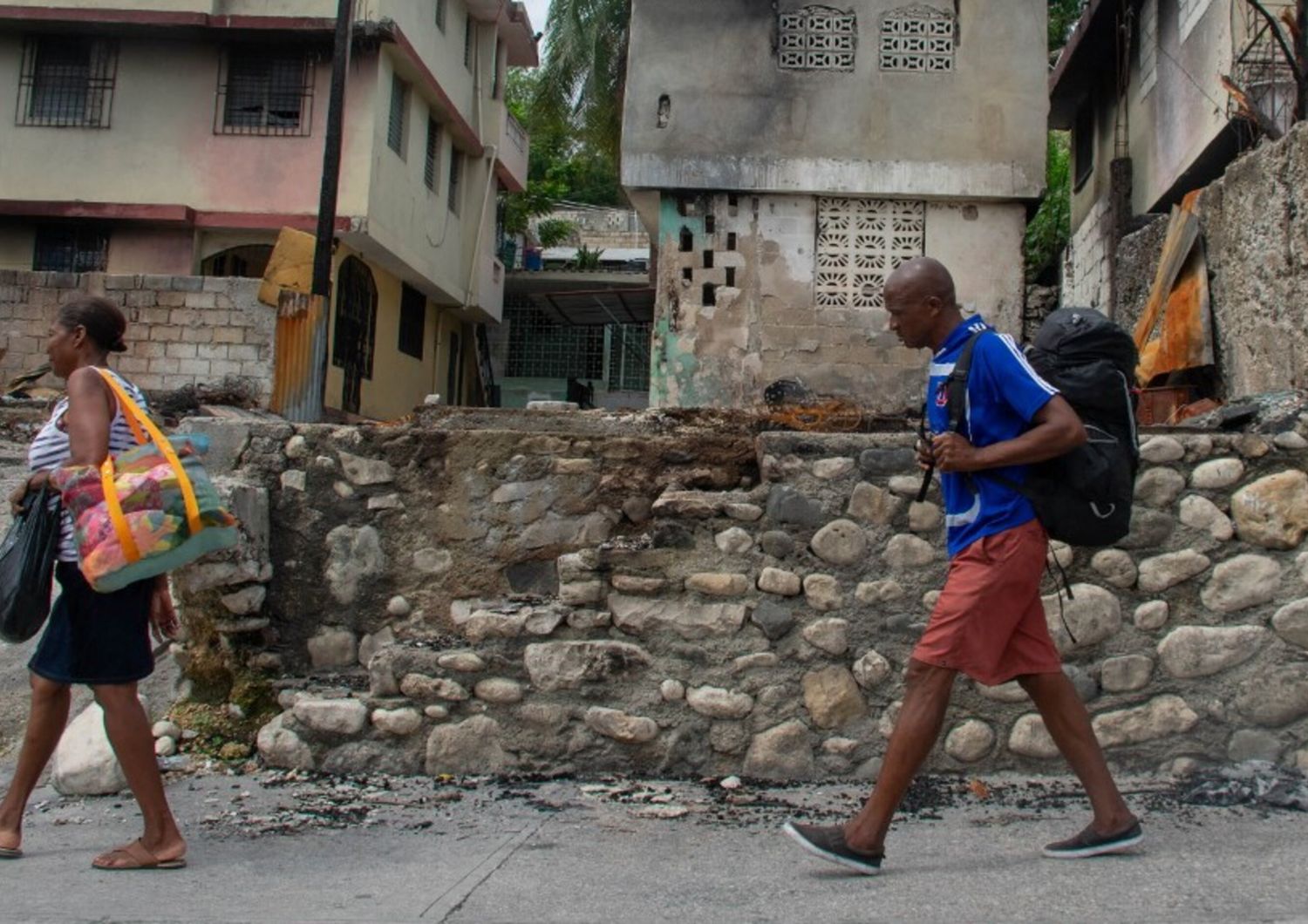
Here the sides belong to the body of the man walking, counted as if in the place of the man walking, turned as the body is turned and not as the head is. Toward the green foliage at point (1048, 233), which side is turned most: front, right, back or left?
right

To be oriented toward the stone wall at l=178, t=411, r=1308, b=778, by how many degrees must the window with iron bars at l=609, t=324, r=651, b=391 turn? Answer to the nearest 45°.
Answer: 0° — it already faces it

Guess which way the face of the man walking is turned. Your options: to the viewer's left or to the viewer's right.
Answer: to the viewer's left

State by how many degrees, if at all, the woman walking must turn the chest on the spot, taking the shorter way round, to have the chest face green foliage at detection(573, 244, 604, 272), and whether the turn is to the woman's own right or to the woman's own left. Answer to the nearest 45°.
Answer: approximately 135° to the woman's own right

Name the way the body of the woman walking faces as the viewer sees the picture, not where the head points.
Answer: to the viewer's left

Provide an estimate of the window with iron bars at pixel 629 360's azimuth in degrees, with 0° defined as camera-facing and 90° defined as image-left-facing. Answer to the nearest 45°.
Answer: approximately 0°

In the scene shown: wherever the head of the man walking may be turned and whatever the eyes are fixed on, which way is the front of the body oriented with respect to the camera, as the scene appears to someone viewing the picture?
to the viewer's left

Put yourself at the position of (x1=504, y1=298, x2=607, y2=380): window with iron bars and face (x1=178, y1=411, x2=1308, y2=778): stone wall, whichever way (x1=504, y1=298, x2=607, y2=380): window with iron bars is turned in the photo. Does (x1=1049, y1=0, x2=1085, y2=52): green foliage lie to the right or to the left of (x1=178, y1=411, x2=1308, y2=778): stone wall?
left

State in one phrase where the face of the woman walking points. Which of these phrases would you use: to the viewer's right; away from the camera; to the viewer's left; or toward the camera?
to the viewer's left
